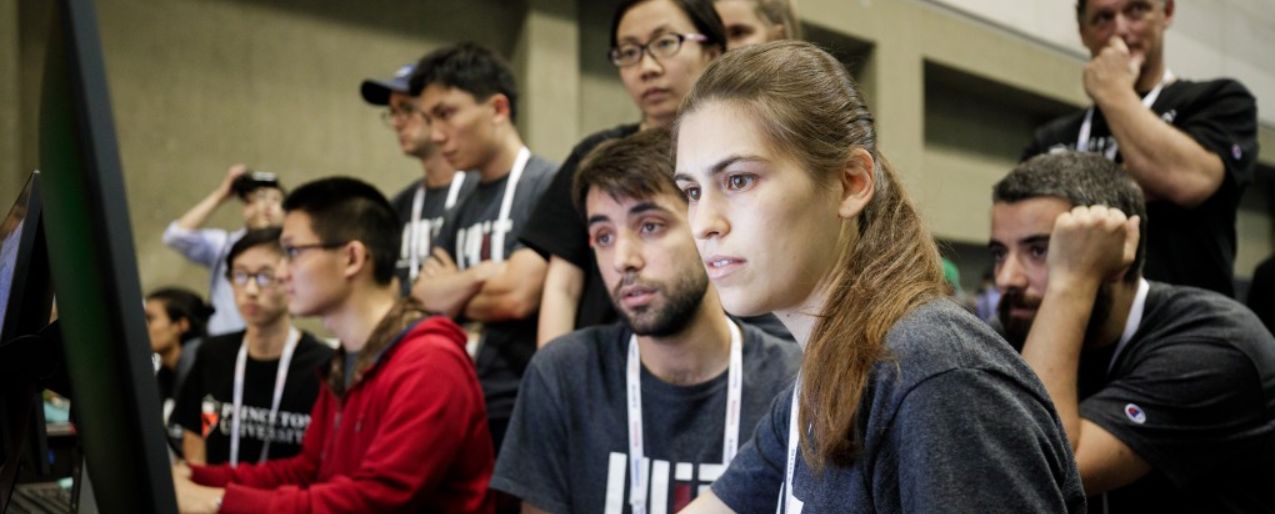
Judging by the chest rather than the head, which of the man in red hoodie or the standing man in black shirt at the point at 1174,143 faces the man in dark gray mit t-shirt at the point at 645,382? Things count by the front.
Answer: the standing man in black shirt

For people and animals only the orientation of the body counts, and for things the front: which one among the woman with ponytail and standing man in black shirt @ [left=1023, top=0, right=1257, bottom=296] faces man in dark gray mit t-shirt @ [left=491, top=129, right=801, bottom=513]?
the standing man in black shirt

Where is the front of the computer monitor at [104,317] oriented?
to the viewer's right

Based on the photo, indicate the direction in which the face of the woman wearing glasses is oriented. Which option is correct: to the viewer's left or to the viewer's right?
to the viewer's left

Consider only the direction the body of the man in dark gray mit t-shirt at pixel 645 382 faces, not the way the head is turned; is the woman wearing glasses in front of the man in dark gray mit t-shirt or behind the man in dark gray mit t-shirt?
behind

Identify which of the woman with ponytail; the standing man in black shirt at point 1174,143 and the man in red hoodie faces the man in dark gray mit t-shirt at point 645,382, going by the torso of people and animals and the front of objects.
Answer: the standing man in black shirt
